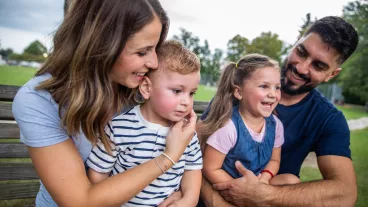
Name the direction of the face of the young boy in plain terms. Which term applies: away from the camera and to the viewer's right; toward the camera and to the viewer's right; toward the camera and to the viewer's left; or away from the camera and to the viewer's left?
toward the camera and to the viewer's right

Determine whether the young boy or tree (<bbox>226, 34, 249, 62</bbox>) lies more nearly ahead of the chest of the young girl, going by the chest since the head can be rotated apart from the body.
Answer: the young boy

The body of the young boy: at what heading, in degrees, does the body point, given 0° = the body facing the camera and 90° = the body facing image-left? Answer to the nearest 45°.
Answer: approximately 315°

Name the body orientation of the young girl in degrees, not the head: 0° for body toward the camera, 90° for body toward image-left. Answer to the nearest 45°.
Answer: approximately 315°

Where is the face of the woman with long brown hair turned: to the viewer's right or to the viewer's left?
to the viewer's right

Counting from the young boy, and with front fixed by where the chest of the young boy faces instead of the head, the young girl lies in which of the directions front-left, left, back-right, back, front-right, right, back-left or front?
left

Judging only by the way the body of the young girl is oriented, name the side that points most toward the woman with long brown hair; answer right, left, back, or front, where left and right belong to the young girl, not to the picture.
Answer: right

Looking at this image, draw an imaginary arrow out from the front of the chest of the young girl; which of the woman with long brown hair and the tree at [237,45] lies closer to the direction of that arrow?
the woman with long brown hair

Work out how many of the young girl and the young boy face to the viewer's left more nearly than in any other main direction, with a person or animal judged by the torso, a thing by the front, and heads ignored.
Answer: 0

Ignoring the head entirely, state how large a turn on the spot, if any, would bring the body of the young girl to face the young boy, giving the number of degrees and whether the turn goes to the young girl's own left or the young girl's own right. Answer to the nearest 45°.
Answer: approximately 90° to the young girl's own right
